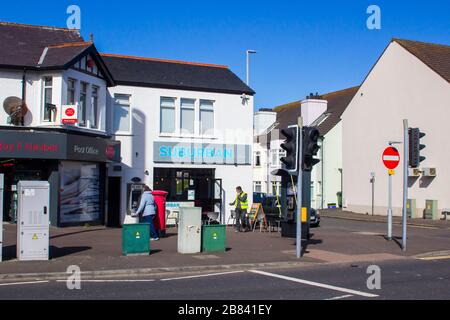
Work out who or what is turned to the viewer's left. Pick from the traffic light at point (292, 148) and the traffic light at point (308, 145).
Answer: the traffic light at point (292, 148)

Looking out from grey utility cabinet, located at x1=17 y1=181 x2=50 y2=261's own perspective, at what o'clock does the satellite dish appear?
The satellite dish is roughly at 6 o'clock from the grey utility cabinet.

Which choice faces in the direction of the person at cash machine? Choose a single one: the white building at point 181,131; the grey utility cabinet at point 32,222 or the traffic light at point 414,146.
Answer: the white building

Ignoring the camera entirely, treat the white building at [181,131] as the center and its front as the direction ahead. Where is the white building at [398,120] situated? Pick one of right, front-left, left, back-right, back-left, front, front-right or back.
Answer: back-left

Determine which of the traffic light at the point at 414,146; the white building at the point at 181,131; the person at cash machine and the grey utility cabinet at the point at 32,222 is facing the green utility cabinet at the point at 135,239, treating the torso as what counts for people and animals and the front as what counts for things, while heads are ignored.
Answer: the white building

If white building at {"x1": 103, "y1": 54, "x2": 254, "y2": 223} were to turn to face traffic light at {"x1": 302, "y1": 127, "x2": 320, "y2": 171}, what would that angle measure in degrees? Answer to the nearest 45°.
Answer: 0° — it already faces it

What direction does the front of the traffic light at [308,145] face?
to the viewer's right

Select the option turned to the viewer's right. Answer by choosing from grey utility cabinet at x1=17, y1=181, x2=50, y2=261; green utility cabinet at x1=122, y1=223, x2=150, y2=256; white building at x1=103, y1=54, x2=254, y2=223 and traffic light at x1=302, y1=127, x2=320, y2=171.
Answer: the traffic light

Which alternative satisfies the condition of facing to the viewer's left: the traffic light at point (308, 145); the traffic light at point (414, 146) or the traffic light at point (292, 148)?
the traffic light at point (292, 148)
